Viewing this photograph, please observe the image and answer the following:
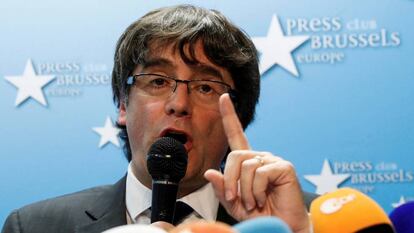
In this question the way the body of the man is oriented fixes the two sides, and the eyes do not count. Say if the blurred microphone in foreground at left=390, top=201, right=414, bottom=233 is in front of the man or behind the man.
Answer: in front

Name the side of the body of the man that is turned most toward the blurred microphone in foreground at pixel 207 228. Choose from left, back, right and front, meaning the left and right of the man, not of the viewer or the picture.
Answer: front

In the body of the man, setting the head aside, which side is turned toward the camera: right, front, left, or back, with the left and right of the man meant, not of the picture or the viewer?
front

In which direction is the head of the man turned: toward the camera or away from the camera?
toward the camera
